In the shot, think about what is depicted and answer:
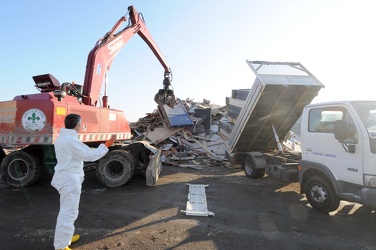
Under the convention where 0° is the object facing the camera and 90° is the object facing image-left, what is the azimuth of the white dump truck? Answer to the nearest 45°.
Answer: approximately 315°

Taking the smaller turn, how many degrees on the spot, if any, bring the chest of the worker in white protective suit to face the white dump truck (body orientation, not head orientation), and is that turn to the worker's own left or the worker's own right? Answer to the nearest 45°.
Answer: approximately 45° to the worker's own right

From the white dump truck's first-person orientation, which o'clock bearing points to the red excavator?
The red excavator is roughly at 4 o'clock from the white dump truck.

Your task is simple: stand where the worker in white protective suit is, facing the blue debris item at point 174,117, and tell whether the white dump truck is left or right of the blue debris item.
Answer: right

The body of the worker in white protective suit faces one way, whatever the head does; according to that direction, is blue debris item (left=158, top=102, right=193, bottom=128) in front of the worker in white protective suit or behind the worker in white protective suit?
in front

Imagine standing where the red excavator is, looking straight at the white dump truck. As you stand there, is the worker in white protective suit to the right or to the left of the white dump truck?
right

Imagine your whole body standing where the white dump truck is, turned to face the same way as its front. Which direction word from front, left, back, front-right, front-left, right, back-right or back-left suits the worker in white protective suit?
right

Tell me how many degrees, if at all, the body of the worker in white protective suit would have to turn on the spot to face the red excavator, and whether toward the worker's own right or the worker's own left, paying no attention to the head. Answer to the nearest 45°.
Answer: approximately 45° to the worker's own left

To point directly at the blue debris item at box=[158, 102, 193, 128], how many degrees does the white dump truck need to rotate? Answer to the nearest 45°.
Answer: approximately 180°

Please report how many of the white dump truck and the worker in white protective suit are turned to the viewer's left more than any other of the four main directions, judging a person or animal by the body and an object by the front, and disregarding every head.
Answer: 0

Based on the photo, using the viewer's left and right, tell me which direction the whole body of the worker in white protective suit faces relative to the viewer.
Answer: facing away from the viewer and to the right of the viewer
